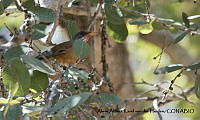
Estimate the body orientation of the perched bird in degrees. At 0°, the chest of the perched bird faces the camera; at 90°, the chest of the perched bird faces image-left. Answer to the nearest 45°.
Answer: approximately 270°

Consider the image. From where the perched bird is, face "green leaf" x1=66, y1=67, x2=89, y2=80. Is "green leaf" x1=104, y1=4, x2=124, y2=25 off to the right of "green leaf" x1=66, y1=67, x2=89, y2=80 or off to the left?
left

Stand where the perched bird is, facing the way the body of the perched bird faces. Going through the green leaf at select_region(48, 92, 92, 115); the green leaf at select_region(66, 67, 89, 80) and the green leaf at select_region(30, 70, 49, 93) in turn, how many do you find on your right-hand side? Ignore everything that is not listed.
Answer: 3

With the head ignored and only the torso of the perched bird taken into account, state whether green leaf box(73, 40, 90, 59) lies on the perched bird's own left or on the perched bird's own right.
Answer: on the perched bird's own right

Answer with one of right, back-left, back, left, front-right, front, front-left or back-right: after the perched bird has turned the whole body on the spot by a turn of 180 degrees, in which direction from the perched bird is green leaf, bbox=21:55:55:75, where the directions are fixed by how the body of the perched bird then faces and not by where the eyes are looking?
left

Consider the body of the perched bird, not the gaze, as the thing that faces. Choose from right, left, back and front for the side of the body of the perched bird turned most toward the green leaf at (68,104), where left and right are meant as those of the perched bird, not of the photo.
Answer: right
